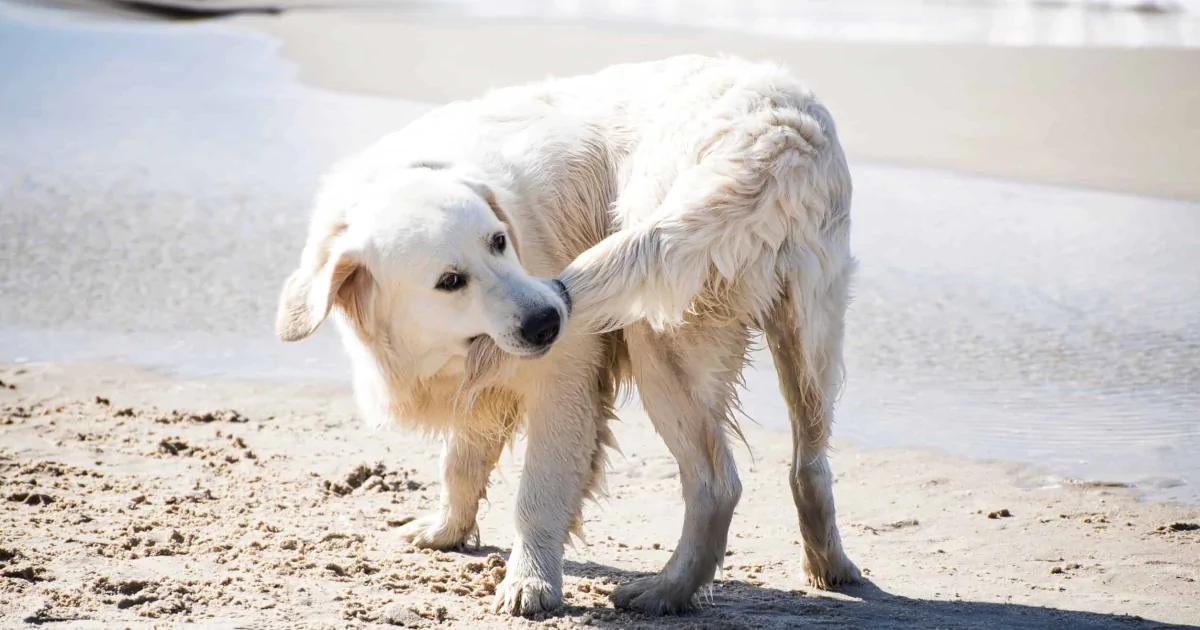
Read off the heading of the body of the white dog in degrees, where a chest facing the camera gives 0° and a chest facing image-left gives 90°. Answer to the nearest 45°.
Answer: approximately 90°
